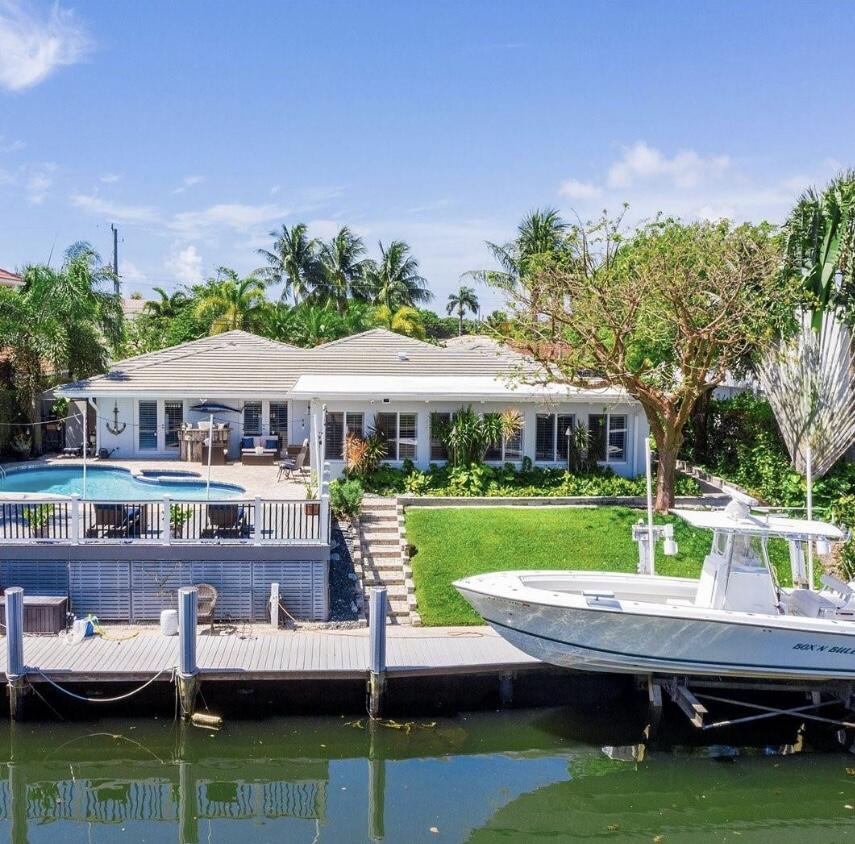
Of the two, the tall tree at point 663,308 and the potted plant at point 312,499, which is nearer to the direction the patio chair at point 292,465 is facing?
the potted plant

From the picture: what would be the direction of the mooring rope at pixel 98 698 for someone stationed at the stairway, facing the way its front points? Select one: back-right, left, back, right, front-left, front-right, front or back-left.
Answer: front-right

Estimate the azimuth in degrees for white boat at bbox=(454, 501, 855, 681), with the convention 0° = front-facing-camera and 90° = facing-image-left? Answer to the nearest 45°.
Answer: approximately 90°

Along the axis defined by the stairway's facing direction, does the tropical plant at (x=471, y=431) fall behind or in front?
behind

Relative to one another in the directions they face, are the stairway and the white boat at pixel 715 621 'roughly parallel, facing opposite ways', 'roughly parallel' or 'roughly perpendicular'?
roughly perpendicular

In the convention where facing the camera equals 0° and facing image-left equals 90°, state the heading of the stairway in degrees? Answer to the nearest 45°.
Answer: approximately 0°

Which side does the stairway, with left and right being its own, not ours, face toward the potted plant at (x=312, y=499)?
right

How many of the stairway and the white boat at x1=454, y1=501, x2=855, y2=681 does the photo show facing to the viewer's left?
1

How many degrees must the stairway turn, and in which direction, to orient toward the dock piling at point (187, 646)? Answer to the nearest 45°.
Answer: approximately 45° to its right
